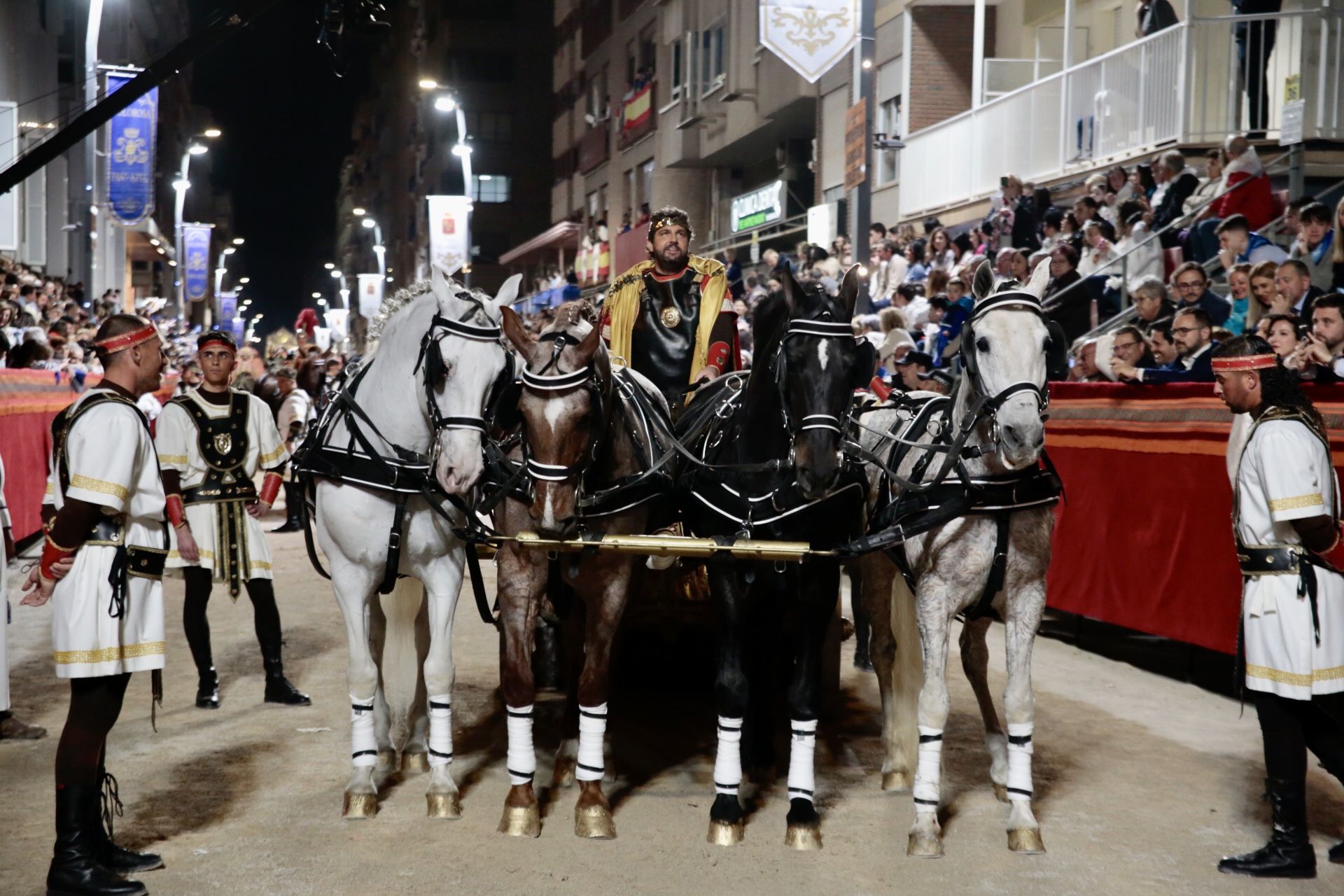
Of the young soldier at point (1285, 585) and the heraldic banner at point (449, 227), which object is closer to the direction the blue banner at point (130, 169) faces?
the young soldier

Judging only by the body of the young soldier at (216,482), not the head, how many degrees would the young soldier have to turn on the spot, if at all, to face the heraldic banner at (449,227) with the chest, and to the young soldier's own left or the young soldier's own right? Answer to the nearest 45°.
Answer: approximately 180°

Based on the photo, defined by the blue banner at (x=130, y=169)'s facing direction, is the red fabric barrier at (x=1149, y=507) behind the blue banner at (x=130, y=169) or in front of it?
in front

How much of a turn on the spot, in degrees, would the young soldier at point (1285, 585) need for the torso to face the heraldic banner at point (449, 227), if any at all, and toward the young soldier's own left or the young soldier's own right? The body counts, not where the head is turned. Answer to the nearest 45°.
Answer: approximately 45° to the young soldier's own right

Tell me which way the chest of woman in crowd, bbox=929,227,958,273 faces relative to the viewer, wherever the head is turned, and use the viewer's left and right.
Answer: facing the viewer and to the left of the viewer

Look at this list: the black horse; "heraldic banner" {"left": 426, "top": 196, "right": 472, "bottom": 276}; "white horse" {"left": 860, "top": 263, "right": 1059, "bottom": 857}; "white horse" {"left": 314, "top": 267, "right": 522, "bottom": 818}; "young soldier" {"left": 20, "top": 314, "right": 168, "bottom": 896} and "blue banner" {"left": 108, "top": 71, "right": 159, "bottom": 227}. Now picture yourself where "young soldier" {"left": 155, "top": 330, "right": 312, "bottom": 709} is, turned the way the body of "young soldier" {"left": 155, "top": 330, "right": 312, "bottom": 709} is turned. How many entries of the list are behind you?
2

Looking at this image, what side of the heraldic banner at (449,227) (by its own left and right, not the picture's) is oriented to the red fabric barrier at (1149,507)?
front

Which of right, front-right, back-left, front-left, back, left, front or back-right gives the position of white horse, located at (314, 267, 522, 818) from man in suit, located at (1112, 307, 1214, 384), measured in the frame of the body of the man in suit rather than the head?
front

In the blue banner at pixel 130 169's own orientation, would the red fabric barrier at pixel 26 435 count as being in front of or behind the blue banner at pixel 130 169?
in front

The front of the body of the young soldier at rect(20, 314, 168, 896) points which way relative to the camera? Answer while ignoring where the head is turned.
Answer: to the viewer's right

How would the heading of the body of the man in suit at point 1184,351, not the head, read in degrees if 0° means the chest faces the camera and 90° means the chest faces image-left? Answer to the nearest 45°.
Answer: approximately 45°

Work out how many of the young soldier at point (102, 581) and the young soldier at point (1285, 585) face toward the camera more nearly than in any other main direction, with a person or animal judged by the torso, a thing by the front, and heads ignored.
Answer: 0

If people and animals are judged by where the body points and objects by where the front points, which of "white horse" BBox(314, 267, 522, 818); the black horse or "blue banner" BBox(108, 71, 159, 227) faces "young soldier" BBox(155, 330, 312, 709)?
the blue banner

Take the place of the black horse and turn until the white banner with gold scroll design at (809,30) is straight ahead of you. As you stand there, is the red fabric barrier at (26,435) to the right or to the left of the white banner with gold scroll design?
left
